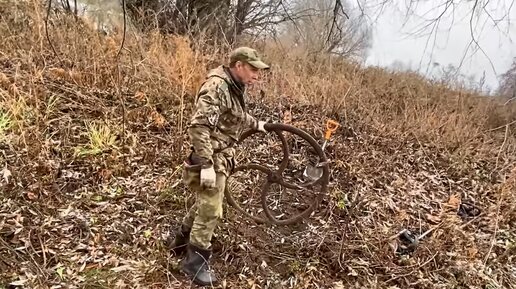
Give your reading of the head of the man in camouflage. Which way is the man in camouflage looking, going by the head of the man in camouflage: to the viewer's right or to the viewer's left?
to the viewer's right

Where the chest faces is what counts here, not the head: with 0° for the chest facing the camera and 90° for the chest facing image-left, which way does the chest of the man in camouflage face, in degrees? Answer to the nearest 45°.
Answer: approximately 270°
